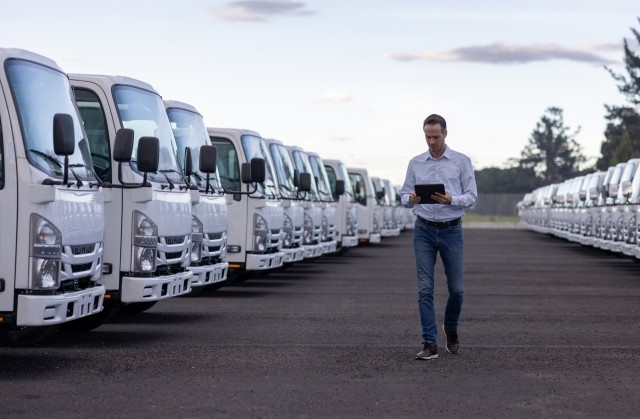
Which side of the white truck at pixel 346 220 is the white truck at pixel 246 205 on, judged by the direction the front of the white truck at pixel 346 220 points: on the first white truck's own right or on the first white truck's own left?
on the first white truck's own right

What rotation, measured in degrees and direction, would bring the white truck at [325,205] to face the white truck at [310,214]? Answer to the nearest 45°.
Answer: approximately 45° to its right

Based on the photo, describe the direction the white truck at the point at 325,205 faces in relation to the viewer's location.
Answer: facing the viewer and to the right of the viewer

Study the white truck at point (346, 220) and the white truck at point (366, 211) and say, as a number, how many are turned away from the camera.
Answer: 0

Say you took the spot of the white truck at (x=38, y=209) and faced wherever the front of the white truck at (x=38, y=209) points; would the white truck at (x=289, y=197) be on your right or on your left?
on your left

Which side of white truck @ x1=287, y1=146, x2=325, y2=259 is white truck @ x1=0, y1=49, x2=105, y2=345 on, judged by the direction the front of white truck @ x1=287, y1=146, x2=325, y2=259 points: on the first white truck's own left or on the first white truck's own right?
on the first white truck's own right

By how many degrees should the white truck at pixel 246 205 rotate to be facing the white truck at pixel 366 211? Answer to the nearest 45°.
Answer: approximately 135° to its left

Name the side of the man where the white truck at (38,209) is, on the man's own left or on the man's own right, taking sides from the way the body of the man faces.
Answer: on the man's own right
